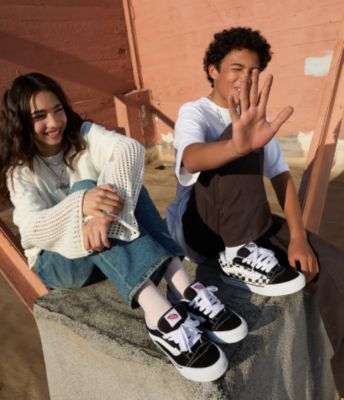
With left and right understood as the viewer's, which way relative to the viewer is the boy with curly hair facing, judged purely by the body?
facing the viewer and to the right of the viewer

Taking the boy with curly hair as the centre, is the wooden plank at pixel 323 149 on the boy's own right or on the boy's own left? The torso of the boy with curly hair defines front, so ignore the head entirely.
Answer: on the boy's own left
